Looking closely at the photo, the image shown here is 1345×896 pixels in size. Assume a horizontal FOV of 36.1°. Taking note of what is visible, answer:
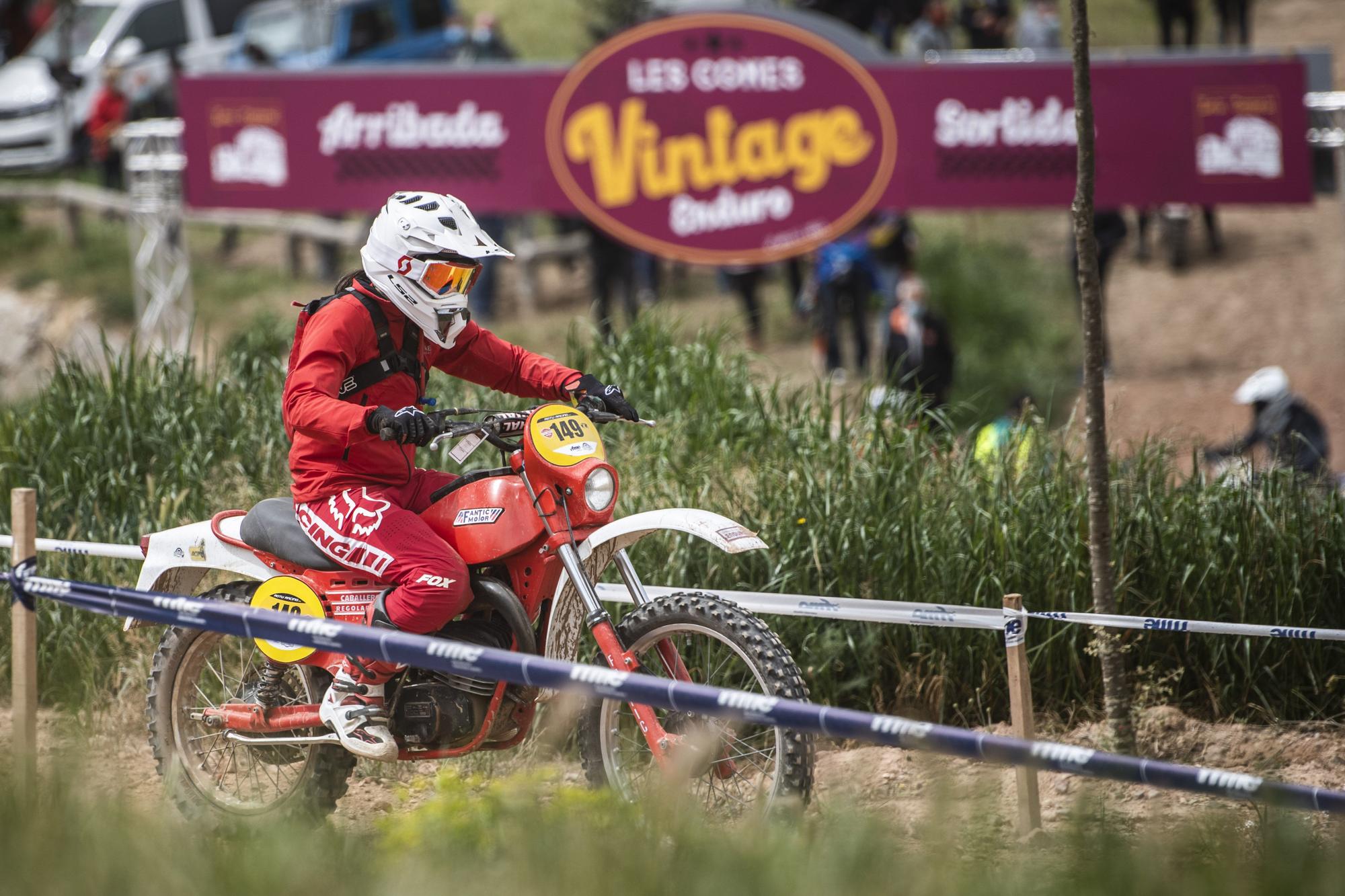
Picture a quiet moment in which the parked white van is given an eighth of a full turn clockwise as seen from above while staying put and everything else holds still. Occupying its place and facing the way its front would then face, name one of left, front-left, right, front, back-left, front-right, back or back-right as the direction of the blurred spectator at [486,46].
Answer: back-left

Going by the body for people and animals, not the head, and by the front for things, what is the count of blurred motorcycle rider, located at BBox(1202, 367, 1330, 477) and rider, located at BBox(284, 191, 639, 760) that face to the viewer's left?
1

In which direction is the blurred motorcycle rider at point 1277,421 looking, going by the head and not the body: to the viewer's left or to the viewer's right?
to the viewer's left

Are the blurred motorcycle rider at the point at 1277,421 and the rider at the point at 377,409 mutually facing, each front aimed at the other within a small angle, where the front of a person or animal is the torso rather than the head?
no

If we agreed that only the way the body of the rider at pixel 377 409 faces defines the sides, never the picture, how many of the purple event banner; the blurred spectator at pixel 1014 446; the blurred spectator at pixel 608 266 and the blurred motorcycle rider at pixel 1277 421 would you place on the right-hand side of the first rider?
0

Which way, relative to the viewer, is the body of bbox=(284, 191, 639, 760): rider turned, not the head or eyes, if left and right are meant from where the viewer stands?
facing the viewer and to the right of the viewer

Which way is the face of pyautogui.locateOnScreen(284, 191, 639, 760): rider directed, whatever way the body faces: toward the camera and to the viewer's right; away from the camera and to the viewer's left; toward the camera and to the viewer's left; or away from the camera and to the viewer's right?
toward the camera and to the viewer's right

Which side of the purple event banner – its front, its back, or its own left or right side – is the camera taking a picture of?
front

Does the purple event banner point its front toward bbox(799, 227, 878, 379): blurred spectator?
no

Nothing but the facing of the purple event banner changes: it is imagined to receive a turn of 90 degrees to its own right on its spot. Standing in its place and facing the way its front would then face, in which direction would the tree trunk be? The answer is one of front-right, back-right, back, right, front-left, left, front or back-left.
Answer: left

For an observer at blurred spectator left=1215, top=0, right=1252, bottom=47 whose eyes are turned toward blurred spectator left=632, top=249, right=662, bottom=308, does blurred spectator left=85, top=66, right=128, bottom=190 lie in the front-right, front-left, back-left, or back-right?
front-right

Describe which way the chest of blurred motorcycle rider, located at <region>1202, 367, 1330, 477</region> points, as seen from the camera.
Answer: to the viewer's left

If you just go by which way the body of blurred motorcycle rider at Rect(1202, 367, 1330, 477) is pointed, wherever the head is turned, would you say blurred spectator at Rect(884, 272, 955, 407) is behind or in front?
in front

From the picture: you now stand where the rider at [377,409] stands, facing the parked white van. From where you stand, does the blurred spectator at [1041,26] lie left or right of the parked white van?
right

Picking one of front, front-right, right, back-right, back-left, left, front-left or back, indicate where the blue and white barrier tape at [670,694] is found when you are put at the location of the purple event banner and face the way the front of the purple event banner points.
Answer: front
